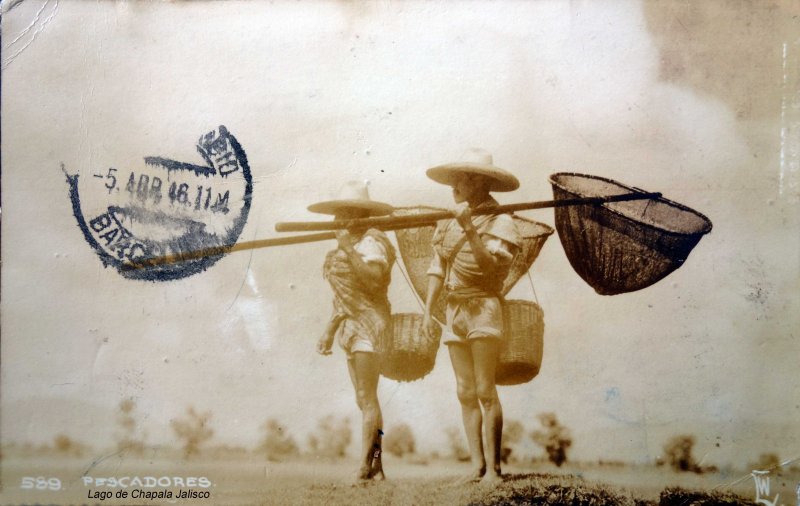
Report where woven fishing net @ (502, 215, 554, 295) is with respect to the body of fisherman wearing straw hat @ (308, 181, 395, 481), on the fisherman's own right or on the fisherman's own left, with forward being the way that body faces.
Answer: on the fisherman's own left

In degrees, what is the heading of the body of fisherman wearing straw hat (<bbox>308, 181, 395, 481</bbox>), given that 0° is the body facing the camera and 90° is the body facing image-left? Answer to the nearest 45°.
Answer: approximately 45°
